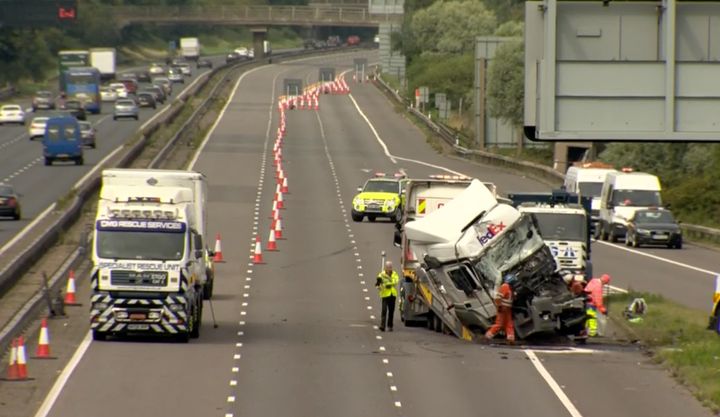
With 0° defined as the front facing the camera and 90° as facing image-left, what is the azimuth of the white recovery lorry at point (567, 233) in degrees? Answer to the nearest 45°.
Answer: approximately 0°

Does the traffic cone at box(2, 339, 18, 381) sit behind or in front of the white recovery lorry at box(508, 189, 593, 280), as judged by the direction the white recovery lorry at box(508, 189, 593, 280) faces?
in front

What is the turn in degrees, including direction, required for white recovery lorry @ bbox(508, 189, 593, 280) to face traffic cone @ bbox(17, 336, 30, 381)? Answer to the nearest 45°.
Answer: approximately 45° to its right

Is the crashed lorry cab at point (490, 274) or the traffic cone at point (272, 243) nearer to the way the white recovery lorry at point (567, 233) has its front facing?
the crashed lorry cab

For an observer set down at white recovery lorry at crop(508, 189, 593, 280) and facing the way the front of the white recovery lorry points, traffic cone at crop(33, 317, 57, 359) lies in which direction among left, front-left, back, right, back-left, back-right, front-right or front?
front-right

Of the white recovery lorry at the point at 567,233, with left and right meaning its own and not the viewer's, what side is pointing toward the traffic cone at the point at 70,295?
right

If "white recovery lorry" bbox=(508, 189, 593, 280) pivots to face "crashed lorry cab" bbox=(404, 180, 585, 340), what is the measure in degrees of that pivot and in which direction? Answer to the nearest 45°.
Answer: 0° — it already faces it

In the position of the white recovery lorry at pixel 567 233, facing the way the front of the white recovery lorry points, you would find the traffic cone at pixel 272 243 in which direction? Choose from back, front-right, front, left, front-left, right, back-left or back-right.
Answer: back-right

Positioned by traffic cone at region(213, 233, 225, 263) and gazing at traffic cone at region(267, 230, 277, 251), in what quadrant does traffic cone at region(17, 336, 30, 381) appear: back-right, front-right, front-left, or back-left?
back-right

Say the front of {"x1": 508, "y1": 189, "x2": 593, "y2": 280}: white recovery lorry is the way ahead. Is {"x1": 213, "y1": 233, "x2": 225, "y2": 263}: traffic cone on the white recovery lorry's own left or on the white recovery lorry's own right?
on the white recovery lorry's own right

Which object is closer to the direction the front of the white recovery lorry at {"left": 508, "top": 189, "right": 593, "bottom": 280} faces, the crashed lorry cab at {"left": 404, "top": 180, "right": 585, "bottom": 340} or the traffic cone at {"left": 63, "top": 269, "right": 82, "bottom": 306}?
the crashed lorry cab
